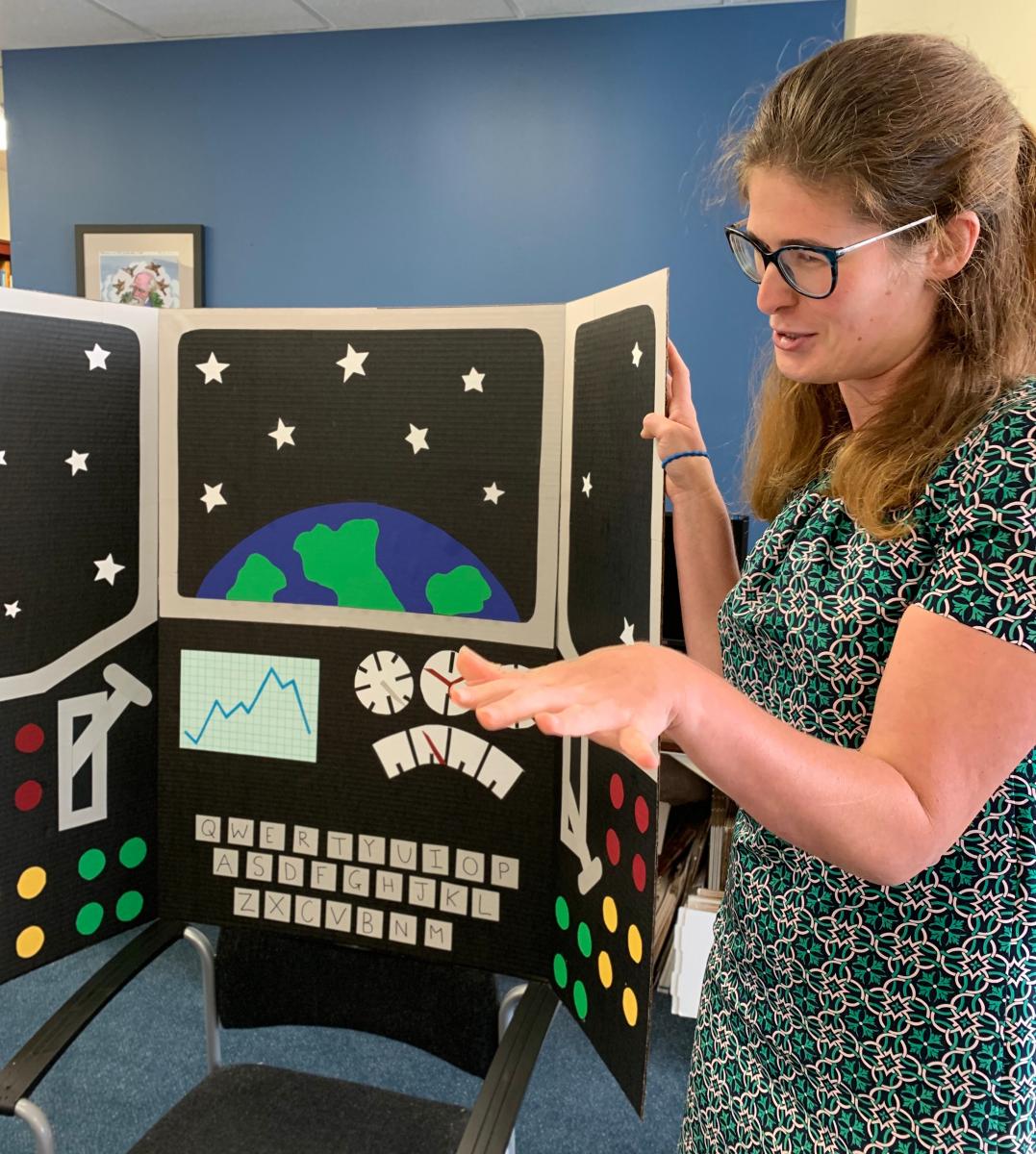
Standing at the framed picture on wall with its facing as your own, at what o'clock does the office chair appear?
The office chair is roughly at 12 o'clock from the framed picture on wall.

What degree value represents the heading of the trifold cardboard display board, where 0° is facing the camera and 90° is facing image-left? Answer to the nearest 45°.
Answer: approximately 0°

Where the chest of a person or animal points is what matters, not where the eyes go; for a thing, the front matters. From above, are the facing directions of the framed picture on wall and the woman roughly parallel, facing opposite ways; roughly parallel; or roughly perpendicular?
roughly perpendicular

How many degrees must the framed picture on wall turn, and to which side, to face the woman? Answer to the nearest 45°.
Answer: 0° — it already faces them

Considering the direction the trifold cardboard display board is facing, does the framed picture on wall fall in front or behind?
behind

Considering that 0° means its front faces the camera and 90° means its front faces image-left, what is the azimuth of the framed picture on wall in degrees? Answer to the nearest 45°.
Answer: approximately 0°
